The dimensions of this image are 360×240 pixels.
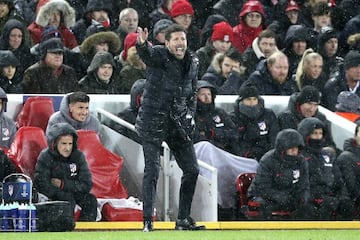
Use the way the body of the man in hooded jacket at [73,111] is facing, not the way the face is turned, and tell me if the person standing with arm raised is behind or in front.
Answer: in front

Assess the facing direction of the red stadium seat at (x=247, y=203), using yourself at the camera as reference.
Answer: facing the viewer and to the right of the viewer

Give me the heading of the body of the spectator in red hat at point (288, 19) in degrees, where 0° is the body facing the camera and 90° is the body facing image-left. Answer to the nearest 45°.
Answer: approximately 0°

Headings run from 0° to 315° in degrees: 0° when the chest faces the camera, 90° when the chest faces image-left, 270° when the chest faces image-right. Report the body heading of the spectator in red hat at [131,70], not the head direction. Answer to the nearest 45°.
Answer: approximately 315°
